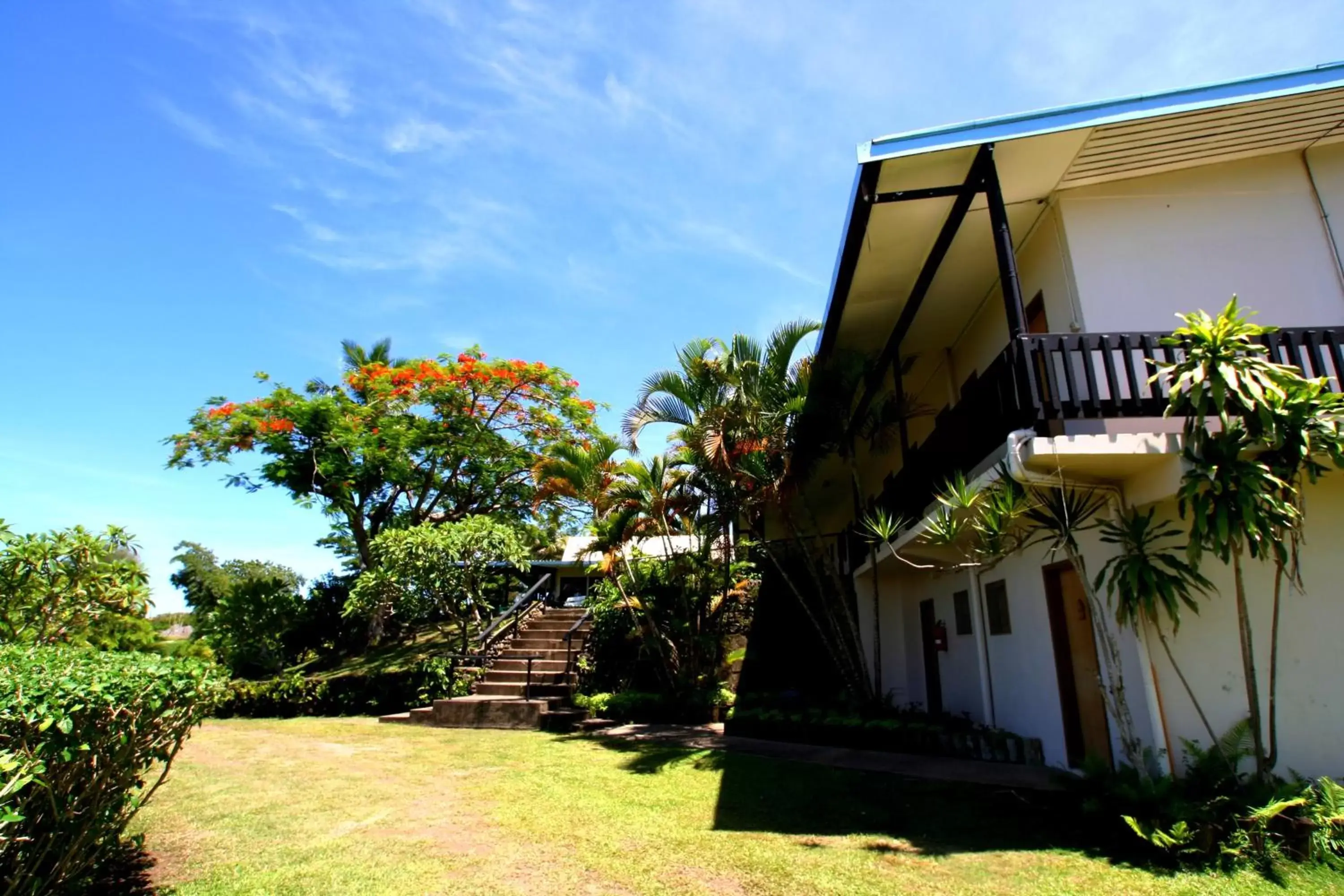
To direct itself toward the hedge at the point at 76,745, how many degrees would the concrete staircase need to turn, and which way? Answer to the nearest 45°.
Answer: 0° — it already faces it

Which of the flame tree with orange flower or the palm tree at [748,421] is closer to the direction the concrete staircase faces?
the palm tree

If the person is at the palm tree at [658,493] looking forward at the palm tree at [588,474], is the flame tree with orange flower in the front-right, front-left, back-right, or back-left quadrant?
front-right

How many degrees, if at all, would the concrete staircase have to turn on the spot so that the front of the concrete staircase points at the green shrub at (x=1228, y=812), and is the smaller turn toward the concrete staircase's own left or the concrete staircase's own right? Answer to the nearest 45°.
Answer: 0° — it already faces it

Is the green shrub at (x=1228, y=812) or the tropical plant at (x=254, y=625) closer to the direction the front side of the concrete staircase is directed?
the green shrub

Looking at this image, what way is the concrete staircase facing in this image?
toward the camera

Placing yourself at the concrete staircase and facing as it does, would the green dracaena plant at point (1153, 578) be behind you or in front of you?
in front

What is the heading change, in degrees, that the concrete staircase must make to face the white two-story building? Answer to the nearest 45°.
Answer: approximately 45° to its left

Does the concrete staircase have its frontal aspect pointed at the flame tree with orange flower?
no

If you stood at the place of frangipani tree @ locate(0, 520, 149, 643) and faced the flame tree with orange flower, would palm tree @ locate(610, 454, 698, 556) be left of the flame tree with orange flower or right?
right

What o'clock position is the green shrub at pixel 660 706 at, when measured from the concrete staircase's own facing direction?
The green shrub is roughly at 10 o'clock from the concrete staircase.

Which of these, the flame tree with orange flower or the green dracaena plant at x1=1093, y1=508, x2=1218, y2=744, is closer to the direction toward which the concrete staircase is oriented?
the green dracaena plant

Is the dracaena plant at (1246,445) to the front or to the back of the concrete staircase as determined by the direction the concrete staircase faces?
to the front

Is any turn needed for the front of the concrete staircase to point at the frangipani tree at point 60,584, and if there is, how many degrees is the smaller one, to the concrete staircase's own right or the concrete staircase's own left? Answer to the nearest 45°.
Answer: approximately 45° to the concrete staircase's own right

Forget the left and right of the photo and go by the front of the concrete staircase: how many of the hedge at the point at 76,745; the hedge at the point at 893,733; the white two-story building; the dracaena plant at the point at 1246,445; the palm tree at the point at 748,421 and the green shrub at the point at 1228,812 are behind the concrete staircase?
0

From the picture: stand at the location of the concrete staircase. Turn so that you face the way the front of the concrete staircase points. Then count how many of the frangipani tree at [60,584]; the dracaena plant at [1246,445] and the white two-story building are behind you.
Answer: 0
